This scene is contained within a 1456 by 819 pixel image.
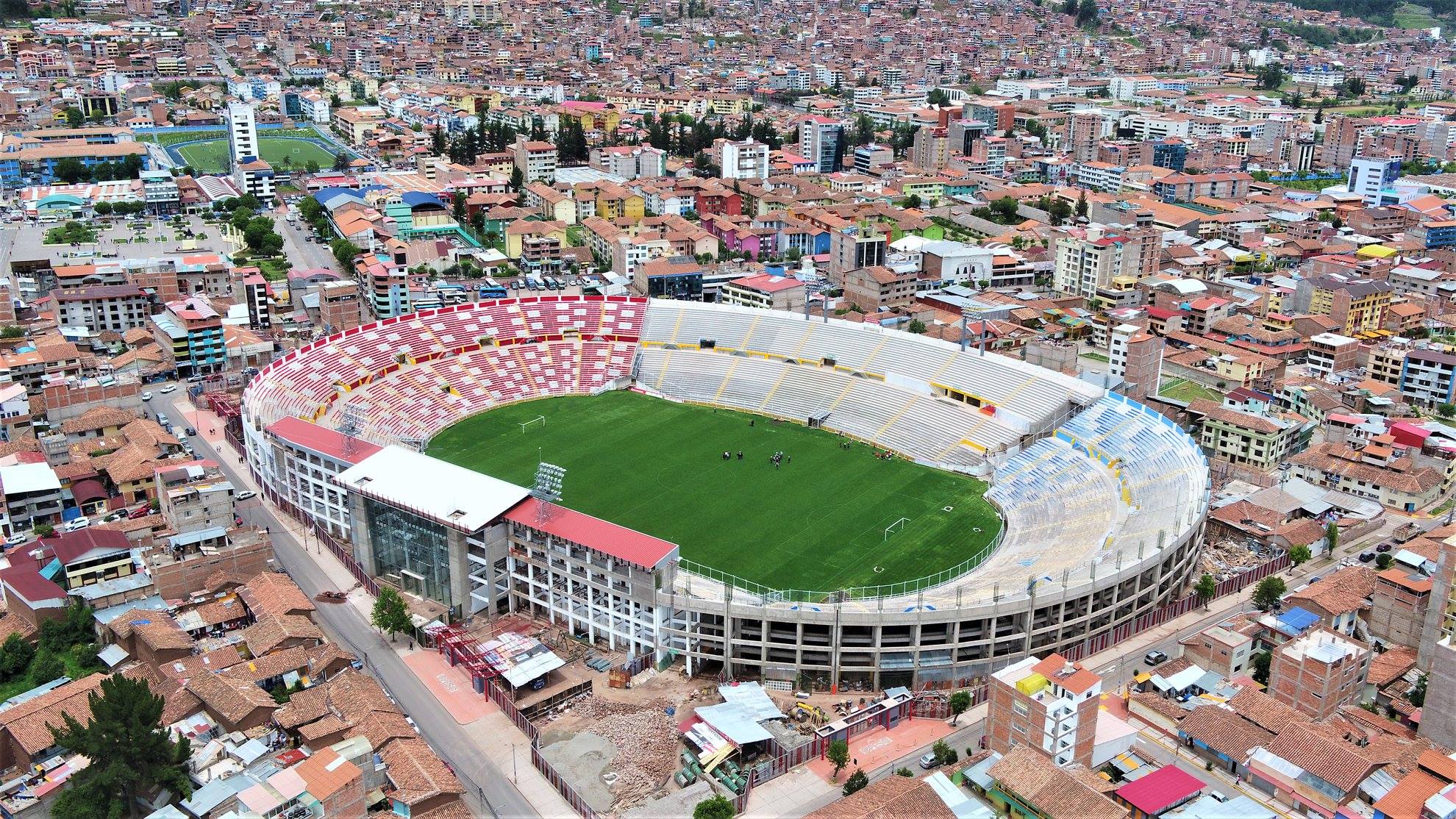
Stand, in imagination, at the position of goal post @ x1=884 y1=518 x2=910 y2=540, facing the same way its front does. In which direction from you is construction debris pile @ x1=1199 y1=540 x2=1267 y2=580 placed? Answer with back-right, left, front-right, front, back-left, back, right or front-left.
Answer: back-right

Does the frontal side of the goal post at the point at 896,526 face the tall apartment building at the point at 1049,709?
no

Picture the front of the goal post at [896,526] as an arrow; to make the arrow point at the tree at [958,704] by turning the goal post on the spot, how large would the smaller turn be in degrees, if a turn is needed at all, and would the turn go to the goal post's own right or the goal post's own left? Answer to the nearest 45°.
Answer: approximately 135° to the goal post's own left

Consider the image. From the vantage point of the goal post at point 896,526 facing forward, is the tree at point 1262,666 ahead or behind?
behind

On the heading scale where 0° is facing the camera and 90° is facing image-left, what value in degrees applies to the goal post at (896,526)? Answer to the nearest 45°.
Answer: approximately 135°

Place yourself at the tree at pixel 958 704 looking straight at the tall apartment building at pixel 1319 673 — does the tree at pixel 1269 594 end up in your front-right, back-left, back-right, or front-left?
front-left

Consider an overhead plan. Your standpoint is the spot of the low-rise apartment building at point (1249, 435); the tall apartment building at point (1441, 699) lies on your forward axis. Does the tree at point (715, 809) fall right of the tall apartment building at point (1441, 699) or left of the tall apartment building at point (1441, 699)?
right

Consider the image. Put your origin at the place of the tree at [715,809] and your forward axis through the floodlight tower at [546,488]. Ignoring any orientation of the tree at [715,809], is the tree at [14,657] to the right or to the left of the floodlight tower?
left

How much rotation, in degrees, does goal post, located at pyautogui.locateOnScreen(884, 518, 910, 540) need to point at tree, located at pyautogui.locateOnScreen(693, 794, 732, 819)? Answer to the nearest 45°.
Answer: approximately 135° to its left

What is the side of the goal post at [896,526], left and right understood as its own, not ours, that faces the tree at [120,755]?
left

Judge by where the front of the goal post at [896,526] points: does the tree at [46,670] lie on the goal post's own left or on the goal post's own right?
on the goal post's own left

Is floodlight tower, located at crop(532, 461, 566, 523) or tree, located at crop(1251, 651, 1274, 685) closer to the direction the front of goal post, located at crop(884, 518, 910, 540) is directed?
the floodlight tower

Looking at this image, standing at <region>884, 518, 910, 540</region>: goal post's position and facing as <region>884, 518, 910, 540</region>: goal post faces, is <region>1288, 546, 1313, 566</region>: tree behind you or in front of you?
behind

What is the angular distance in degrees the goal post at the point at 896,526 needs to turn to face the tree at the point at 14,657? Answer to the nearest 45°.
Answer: approximately 90° to its left

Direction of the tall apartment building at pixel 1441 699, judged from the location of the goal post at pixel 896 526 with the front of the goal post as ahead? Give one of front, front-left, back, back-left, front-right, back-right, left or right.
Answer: back

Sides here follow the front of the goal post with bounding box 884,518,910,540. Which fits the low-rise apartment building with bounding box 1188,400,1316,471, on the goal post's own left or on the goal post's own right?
on the goal post's own right

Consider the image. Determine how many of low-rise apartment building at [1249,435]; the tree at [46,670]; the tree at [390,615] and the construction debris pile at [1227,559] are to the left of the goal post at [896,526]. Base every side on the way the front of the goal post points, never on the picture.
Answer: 2

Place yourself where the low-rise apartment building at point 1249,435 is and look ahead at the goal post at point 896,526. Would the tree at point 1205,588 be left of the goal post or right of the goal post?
left

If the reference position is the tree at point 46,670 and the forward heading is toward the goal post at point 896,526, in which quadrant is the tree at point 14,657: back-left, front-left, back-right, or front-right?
back-left

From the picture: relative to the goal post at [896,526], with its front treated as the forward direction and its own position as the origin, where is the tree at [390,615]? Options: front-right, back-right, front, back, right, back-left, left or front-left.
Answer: left

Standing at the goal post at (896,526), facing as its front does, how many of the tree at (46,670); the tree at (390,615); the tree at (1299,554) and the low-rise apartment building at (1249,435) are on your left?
2
